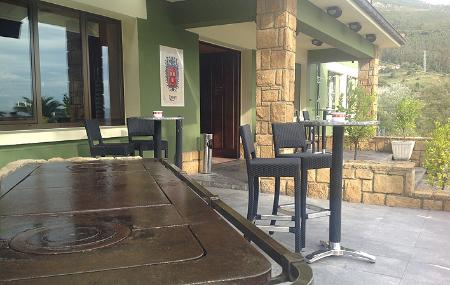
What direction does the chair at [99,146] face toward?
to the viewer's right

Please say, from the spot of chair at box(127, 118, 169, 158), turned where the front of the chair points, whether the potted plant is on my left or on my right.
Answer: on my left

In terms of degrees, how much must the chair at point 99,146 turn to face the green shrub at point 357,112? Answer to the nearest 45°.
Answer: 0° — it already faces it

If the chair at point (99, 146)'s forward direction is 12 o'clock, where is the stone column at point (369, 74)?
The stone column is roughly at 11 o'clock from the chair.

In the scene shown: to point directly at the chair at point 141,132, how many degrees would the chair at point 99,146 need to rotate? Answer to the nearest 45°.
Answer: approximately 45° to its left

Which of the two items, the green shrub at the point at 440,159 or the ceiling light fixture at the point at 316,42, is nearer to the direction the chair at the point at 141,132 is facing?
the green shrub

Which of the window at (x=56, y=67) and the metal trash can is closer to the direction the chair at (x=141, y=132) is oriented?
the metal trash can

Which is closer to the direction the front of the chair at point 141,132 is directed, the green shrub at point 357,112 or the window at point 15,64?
the green shrub

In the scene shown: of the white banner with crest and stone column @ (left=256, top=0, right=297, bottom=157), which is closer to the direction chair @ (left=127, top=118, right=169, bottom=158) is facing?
the stone column
